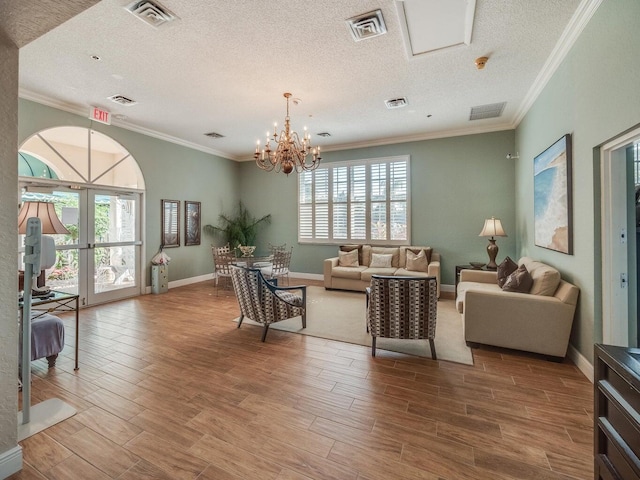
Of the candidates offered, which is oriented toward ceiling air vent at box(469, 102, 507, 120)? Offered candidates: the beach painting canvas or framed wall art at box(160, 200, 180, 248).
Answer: the framed wall art

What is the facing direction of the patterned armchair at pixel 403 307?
away from the camera

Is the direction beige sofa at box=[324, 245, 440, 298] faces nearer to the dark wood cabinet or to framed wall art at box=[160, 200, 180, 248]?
the dark wood cabinet

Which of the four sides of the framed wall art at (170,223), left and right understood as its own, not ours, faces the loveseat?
front

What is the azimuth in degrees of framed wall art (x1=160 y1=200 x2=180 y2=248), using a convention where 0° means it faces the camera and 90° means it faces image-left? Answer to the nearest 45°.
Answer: approximately 315°

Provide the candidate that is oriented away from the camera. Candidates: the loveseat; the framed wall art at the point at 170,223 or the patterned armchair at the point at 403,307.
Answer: the patterned armchair

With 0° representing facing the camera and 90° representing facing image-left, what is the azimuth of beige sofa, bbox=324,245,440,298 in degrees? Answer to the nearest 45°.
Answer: approximately 0°

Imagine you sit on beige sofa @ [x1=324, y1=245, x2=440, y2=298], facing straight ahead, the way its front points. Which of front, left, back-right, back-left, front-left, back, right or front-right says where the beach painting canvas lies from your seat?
front-left

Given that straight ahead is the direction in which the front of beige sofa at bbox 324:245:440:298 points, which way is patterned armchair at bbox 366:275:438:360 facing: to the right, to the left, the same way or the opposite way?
the opposite way

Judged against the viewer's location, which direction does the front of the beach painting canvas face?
facing the viewer and to the left of the viewer

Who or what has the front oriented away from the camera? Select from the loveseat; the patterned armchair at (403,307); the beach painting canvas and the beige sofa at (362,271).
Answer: the patterned armchair

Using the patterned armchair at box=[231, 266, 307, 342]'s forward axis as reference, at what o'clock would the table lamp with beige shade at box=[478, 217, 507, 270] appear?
The table lamp with beige shade is roughly at 1 o'clock from the patterned armchair.

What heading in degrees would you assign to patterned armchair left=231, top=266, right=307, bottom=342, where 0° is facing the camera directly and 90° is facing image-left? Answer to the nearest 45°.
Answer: approximately 225°

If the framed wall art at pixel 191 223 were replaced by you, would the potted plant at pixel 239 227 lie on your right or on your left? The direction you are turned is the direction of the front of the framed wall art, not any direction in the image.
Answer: on your left

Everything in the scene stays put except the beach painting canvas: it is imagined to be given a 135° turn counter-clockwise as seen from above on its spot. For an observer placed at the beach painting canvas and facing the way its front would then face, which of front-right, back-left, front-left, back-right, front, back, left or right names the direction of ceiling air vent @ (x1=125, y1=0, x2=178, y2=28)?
back-right

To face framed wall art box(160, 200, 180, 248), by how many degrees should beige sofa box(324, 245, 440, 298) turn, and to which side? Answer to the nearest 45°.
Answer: approximately 90° to its right

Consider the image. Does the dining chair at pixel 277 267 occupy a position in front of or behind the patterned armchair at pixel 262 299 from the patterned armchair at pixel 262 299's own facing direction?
in front

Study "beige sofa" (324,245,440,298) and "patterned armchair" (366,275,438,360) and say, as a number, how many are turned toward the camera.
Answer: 1

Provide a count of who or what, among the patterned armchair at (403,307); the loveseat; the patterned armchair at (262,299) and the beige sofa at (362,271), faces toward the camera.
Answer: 1
